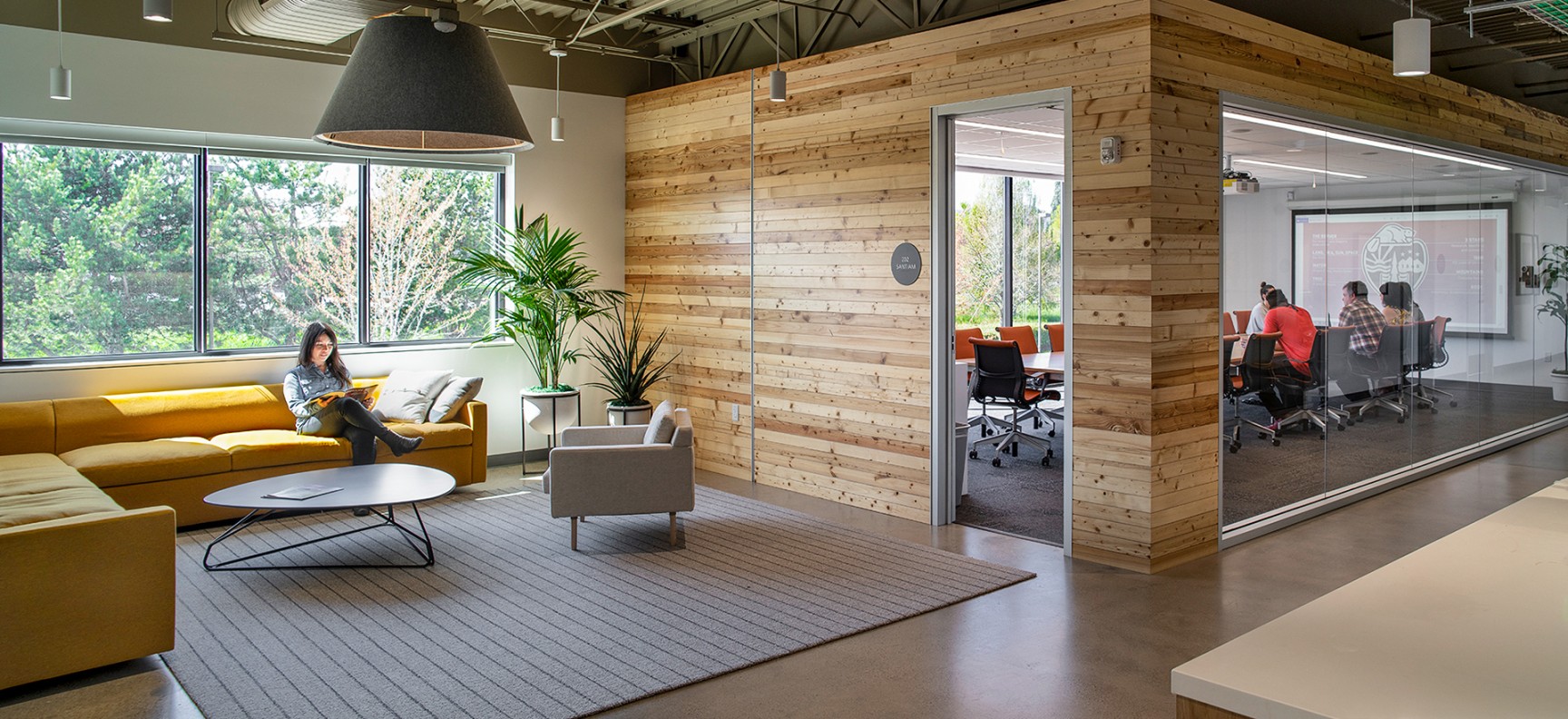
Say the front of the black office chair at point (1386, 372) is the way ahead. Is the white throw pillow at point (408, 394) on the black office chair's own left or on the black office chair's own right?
on the black office chair's own left

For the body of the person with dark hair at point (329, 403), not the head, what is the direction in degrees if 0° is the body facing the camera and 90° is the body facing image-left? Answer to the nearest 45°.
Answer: approximately 315°

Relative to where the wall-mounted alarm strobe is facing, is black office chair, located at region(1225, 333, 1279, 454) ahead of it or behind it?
behind

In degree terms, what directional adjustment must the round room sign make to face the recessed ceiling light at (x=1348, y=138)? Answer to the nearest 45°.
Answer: approximately 135° to its left

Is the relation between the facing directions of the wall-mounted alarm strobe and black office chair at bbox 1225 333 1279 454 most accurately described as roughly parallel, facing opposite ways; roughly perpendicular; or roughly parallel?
roughly perpendicular

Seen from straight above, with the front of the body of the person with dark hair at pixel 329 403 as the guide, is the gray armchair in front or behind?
in front

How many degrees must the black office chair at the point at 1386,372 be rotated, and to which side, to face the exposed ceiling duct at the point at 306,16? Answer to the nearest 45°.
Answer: approximately 90° to its left

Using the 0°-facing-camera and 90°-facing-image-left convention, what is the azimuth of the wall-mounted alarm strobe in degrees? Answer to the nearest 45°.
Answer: approximately 45°

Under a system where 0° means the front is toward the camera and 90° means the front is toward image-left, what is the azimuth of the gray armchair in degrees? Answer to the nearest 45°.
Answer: approximately 90°
